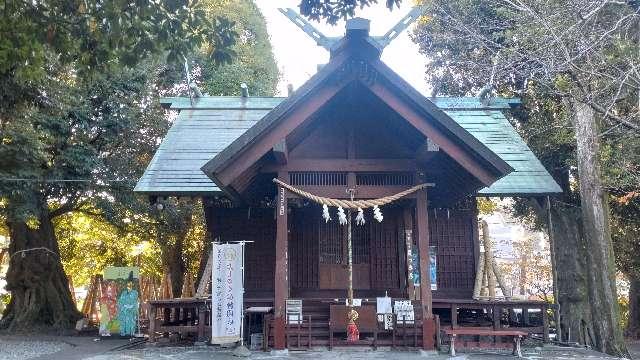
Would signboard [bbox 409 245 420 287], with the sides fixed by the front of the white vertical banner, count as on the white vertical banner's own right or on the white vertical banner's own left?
on the white vertical banner's own left

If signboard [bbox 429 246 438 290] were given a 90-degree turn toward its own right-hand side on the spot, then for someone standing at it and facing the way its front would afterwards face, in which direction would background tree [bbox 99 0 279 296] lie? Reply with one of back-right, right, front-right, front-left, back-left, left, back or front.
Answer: front-right

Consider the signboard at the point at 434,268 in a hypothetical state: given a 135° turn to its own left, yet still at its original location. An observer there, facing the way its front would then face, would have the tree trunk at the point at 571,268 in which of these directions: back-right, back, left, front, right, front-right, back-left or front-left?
front

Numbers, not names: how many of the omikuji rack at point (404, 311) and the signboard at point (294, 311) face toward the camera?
2

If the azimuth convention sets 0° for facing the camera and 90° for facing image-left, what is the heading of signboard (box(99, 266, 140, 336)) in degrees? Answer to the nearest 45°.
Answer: approximately 0°

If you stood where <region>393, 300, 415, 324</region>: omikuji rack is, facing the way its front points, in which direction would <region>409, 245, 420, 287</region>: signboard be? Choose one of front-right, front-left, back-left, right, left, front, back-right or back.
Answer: back
